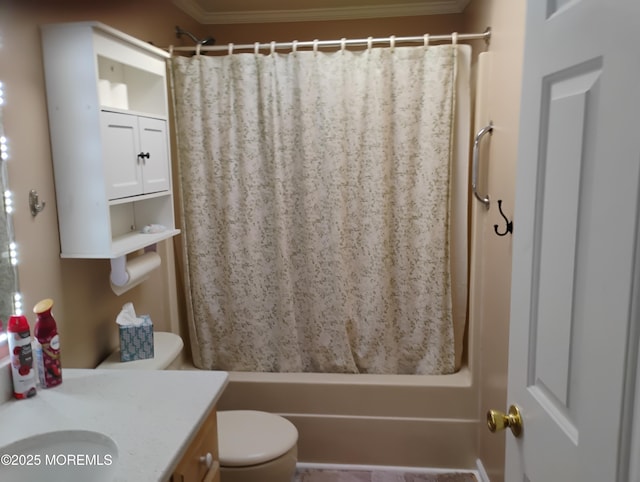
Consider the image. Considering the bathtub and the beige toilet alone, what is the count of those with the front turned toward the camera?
1

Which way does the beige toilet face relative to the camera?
to the viewer's right

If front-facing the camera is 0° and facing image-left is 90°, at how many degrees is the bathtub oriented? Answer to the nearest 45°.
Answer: approximately 0°

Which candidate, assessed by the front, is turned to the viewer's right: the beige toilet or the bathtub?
the beige toilet

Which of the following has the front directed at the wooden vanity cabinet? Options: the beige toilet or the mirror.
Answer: the mirror

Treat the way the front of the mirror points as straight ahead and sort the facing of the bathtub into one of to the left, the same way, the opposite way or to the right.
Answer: to the right

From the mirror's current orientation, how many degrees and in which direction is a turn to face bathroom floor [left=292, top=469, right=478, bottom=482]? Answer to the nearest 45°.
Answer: approximately 45° to its left
